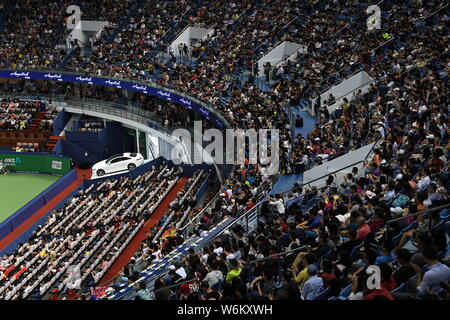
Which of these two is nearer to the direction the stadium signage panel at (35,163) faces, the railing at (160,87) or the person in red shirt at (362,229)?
the person in red shirt

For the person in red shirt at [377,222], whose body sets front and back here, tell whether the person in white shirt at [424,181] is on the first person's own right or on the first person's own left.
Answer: on the first person's own right

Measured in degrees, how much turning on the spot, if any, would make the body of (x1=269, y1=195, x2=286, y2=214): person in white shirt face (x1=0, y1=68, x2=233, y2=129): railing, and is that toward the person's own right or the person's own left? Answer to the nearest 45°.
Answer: approximately 90° to the person's own right

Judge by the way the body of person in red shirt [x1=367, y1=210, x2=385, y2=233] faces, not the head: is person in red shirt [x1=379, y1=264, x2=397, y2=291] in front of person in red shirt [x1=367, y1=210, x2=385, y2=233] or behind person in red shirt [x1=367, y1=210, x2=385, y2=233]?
behind

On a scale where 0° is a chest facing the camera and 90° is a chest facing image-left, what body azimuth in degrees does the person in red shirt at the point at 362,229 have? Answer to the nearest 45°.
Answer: approximately 135°

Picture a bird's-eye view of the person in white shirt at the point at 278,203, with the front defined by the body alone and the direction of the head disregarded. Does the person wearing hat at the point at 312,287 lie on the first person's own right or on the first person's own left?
on the first person's own left

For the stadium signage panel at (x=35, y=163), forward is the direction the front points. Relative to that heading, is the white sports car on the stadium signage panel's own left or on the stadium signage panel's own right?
on the stadium signage panel's own left

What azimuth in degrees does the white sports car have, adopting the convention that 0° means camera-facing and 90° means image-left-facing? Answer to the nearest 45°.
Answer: approximately 45°

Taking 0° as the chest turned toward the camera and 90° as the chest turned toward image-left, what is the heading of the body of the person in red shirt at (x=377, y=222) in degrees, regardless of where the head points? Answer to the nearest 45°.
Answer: approximately 135°

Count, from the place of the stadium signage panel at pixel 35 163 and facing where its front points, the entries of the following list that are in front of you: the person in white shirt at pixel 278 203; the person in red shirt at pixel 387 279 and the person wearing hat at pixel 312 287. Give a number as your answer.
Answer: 3
